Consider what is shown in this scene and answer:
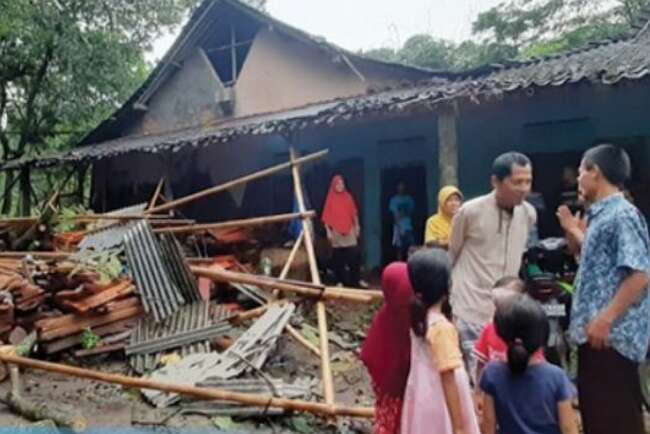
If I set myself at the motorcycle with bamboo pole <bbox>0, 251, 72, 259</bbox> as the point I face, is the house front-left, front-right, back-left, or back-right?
front-right

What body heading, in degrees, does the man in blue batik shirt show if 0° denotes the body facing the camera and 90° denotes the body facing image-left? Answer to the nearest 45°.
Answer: approximately 90°

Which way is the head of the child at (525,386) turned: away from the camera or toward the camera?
away from the camera

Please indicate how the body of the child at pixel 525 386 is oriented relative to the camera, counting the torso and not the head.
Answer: away from the camera

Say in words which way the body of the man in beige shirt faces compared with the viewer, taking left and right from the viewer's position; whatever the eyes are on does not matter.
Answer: facing the viewer and to the right of the viewer

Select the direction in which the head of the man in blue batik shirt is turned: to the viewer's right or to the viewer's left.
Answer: to the viewer's left

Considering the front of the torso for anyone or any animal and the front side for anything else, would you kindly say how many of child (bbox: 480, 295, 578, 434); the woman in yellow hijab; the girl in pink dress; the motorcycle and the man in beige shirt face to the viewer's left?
0

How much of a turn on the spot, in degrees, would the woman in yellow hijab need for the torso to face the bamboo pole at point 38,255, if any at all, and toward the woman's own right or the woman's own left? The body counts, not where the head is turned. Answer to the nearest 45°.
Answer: approximately 135° to the woman's own right

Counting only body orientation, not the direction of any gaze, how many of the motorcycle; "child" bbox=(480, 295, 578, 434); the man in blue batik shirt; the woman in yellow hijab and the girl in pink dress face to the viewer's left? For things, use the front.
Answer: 1

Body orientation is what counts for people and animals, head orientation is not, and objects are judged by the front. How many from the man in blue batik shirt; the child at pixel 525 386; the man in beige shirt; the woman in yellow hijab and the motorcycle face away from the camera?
1

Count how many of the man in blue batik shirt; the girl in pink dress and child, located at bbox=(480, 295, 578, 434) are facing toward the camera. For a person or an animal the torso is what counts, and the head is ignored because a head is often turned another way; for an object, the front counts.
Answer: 0

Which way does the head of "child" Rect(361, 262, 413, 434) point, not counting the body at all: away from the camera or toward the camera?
away from the camera

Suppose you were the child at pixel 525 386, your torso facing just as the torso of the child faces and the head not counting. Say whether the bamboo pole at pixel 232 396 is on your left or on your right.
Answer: on your left

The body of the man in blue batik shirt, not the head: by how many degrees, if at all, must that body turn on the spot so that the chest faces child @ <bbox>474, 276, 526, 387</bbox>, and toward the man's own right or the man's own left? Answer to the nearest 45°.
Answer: approximately 45° to the man's own right

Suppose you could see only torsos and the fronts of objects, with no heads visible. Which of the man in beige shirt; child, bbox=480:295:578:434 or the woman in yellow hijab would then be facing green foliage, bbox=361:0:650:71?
the child
